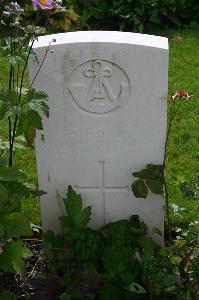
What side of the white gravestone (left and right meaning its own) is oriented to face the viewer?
front

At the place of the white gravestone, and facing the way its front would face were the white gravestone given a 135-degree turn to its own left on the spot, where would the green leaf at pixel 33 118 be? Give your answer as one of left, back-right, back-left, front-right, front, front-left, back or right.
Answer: back

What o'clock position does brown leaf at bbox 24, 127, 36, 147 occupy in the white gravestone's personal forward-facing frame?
The brown leaf is roughly at 2 o'clock from the white gravestone.
